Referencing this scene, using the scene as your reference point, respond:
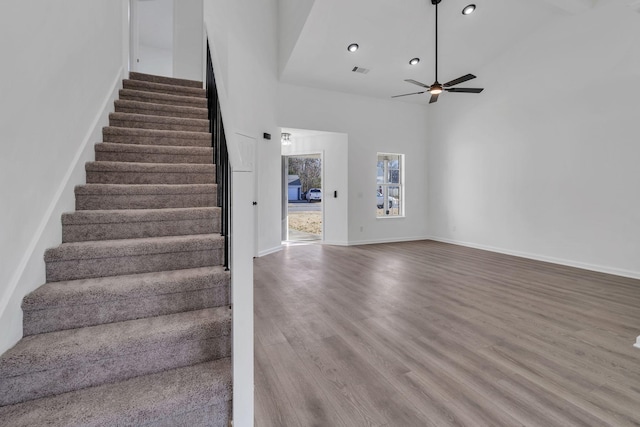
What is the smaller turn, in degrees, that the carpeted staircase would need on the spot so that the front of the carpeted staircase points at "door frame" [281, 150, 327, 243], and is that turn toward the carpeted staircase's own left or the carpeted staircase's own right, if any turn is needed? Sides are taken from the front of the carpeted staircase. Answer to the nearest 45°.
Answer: approximately 135° to the carpeted staircase's own left

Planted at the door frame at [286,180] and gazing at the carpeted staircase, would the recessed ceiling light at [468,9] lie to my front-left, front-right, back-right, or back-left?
front-left

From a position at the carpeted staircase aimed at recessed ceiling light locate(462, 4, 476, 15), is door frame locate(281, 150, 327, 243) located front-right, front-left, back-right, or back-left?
front-left

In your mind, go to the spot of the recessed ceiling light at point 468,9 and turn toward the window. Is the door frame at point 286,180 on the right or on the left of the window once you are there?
left

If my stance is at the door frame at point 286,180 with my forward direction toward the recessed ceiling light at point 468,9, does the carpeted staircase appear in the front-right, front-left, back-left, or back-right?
front-right

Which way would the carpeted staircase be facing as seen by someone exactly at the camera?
facing the viewer
